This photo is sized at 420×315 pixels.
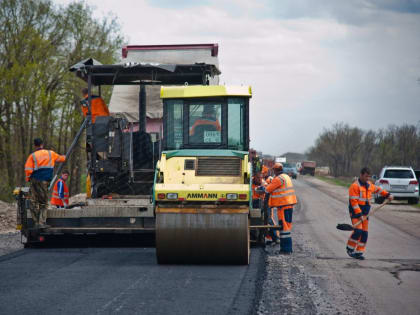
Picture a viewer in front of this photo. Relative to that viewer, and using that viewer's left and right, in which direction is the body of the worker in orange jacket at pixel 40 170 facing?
facing away from the viewer

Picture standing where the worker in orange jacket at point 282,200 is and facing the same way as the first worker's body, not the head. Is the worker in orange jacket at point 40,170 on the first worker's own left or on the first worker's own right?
on the first worker's own left

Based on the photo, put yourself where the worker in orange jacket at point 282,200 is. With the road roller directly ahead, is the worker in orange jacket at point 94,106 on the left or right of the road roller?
right
